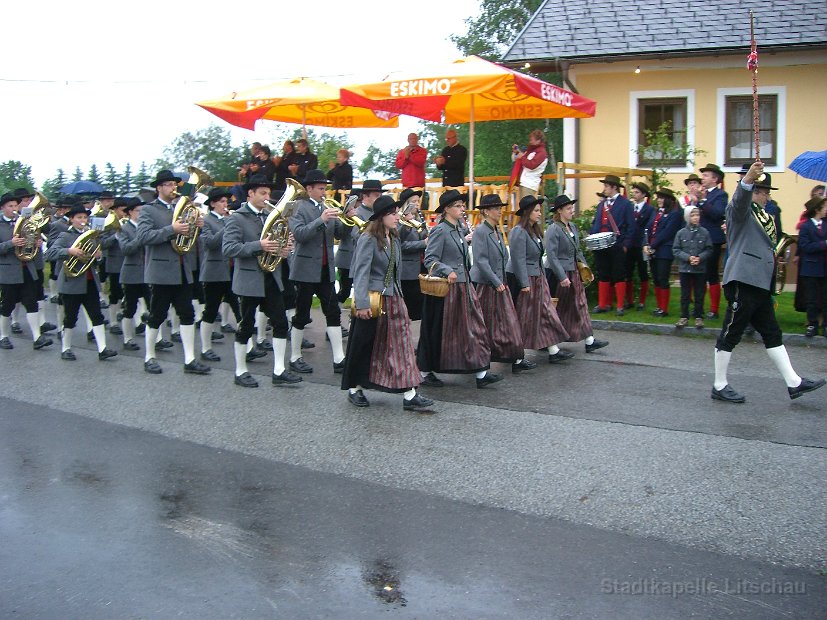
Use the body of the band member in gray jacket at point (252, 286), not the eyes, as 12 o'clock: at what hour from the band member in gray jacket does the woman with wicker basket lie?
The woman with wicker basket is roughly at 11 o'clock from the band member in gray jacket.

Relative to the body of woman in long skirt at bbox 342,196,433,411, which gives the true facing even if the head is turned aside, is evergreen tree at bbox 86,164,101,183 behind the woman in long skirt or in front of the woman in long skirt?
behind

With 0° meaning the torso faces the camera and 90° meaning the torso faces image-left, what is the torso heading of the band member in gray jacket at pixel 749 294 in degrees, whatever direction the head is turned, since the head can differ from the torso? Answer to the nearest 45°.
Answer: approximately 270°

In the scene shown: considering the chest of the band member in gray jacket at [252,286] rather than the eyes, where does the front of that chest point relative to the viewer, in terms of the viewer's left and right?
facing the viewer and to the right of the viewer

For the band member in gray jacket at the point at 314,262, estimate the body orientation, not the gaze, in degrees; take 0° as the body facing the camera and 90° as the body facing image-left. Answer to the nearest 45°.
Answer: approximately 315°

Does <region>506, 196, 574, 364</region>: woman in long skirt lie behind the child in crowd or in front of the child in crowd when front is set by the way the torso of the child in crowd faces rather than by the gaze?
in front

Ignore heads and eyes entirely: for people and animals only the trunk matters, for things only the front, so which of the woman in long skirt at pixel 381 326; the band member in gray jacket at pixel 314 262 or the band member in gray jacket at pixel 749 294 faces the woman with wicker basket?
the band member in gray jacket at pixel 314 262

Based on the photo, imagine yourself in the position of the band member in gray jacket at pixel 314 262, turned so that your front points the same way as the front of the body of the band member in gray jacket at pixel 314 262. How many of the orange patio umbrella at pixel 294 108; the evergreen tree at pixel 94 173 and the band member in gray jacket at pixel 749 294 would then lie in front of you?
1

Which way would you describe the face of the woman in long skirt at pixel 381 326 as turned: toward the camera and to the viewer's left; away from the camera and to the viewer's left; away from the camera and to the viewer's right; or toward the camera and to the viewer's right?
toward the camera and to the viewer's right
